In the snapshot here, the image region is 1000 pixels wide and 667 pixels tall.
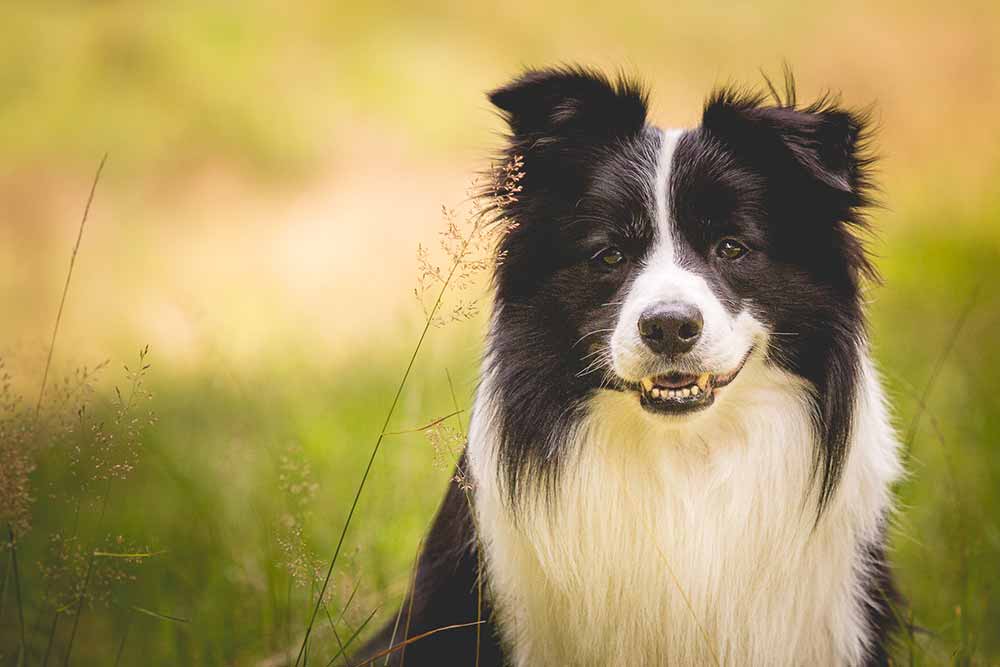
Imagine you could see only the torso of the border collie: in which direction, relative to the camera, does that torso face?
toward the camera
